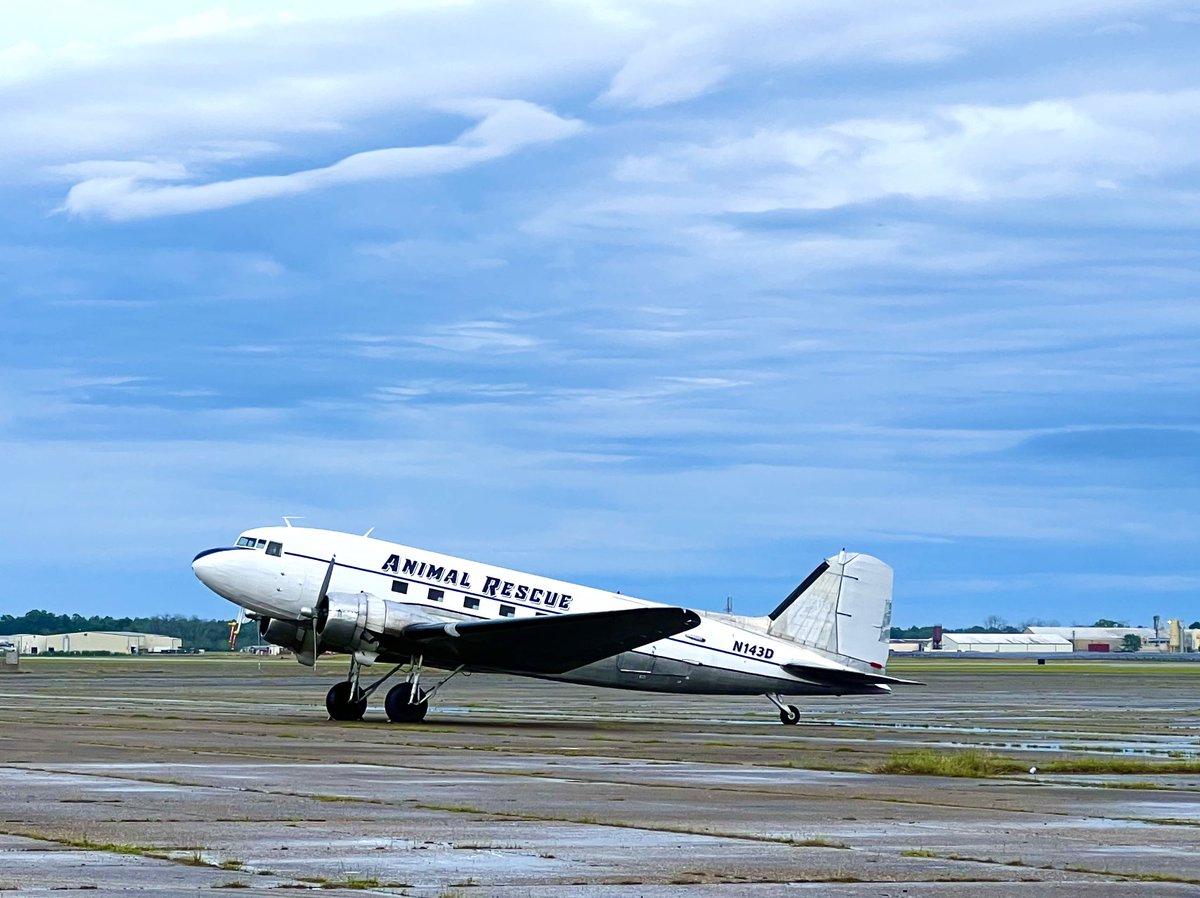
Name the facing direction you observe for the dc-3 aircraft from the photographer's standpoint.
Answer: facing to the left of the viewer
